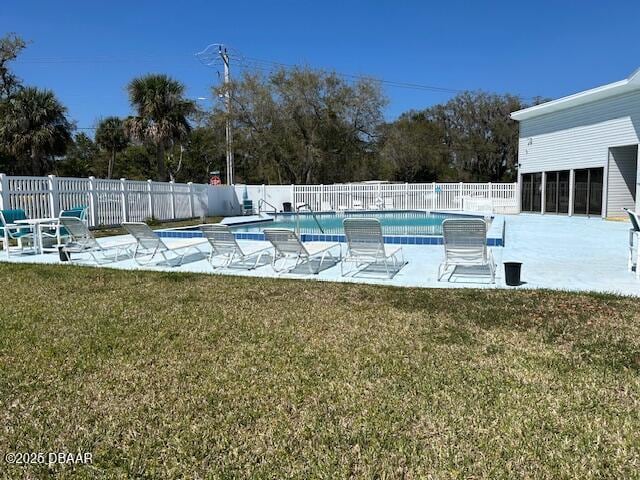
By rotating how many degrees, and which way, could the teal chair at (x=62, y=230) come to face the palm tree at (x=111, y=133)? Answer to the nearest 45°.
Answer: approximately 135° to its right

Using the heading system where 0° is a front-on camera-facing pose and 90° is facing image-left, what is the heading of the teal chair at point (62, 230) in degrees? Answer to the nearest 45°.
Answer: approximately 45°
